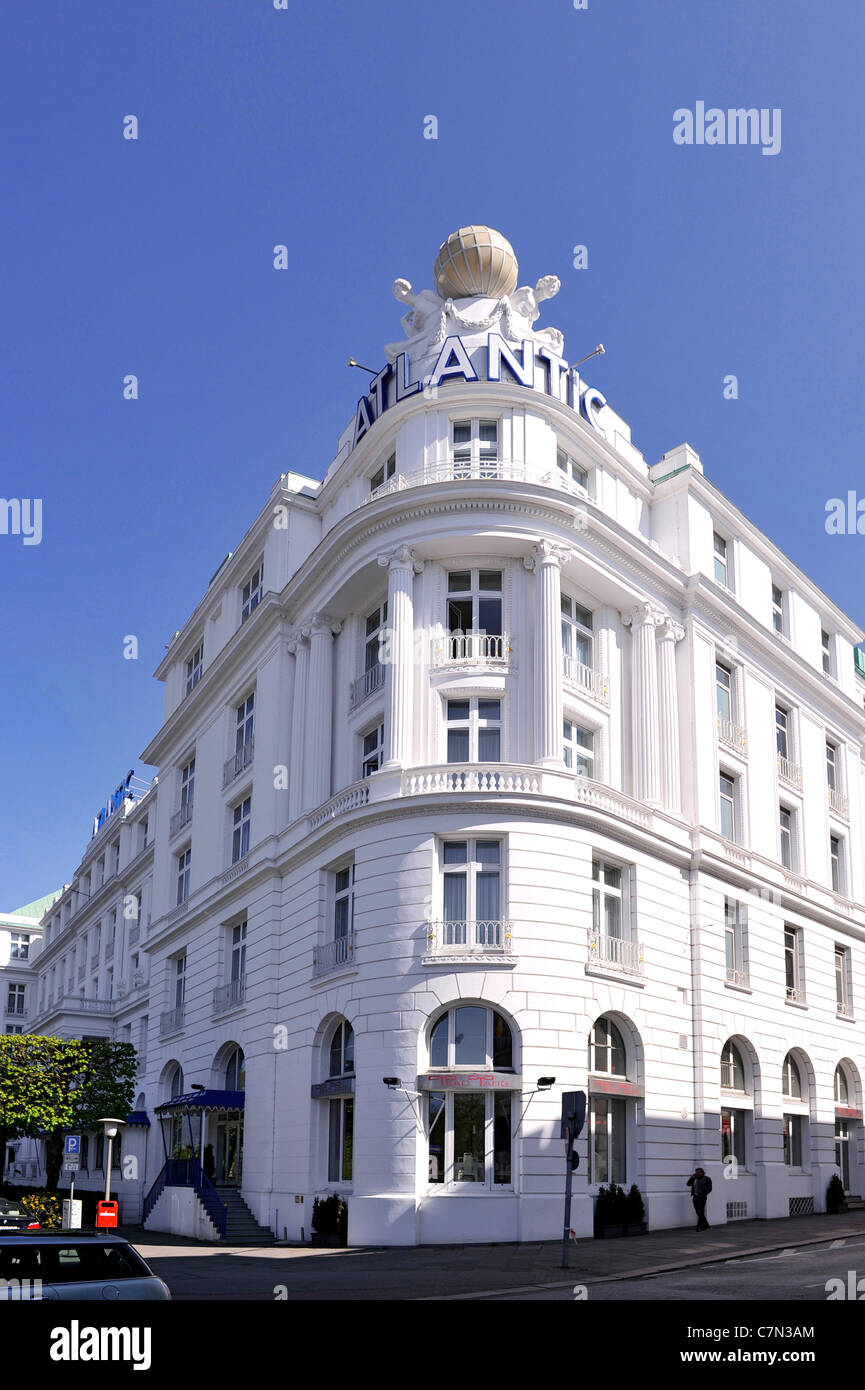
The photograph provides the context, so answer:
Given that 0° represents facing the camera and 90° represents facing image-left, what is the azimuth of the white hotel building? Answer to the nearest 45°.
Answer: approximately 0°

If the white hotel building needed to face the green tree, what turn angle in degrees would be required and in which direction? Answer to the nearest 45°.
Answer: approximately 135° to its right

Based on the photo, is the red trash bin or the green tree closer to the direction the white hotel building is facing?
the red trash bin
